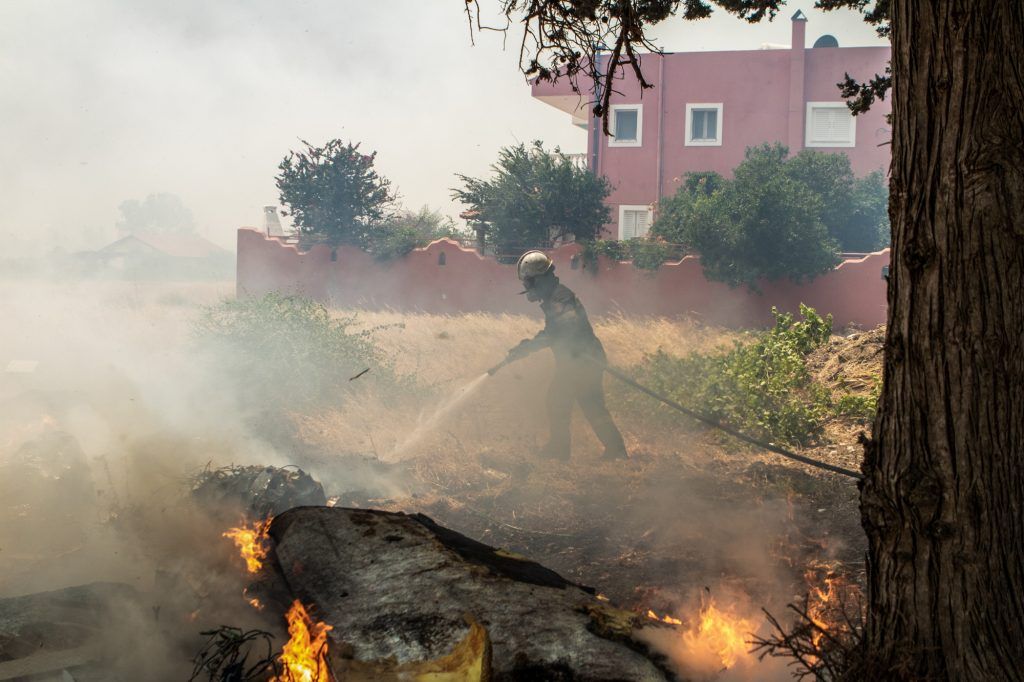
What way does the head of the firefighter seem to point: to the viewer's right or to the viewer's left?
to the viewer's left

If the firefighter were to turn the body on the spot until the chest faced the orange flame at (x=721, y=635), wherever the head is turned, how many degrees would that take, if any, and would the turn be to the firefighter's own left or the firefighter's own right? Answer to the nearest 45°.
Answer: approximately 90° to the firefighter's own left

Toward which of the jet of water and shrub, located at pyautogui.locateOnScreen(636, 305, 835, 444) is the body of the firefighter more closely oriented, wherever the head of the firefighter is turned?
the jet of water

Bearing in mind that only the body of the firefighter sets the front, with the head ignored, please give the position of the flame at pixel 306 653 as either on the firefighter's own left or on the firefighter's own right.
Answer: on the firefighter's own left

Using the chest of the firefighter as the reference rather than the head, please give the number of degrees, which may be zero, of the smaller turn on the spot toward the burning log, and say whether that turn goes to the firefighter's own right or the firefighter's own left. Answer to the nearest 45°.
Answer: approximately 90° to the firefighter's own left

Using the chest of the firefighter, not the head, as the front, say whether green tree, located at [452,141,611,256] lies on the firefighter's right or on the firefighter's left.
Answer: on the firefighter's right

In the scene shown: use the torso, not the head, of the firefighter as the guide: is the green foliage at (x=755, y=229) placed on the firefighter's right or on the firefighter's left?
on the firefighter's right

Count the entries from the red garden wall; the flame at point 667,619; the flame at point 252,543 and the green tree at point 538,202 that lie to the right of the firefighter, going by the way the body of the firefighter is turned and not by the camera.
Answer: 2

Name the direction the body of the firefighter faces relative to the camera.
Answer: to the viewer's left
